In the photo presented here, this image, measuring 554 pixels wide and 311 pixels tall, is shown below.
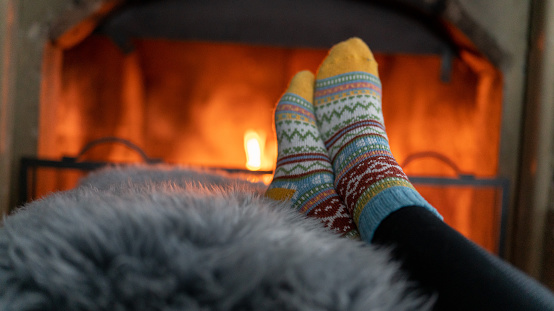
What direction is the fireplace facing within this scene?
toward the camera

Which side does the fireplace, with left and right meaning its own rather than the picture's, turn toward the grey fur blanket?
front
